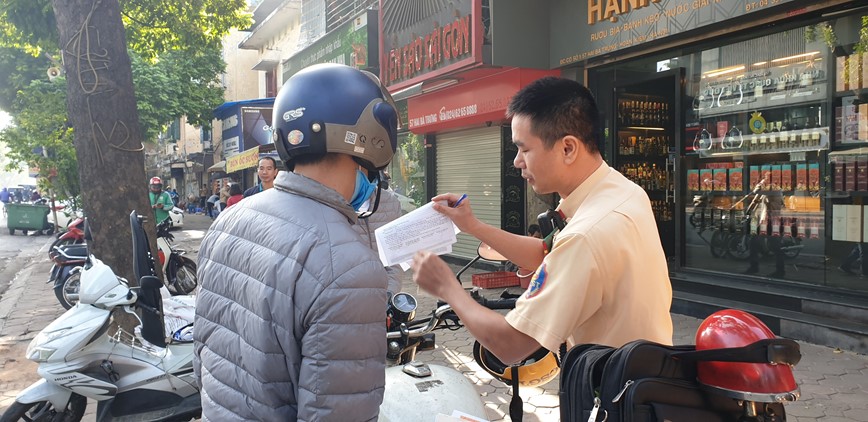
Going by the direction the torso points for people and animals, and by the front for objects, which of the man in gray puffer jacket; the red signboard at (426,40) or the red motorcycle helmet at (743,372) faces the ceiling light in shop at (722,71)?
the man in gray puffer jacket

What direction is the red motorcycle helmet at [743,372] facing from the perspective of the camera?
to the viewer's right

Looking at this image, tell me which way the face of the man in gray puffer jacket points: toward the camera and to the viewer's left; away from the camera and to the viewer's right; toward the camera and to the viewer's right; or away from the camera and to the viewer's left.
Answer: away from the camera and to the viewer's right

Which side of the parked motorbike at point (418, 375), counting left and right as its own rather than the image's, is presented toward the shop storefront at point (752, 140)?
right

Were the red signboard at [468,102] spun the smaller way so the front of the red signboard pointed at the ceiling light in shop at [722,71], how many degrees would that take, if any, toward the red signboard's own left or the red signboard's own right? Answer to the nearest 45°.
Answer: approximately 90° to the red signboard's own left

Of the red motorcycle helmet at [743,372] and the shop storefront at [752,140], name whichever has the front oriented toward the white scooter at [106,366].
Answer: the shop storefront

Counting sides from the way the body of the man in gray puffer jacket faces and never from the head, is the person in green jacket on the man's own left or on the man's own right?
on the man's own left

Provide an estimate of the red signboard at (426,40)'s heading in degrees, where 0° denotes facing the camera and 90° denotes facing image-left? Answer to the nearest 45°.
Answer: approximately 45°

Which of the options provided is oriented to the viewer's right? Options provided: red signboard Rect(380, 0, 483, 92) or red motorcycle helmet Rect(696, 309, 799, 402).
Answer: the red motorcycle helmet

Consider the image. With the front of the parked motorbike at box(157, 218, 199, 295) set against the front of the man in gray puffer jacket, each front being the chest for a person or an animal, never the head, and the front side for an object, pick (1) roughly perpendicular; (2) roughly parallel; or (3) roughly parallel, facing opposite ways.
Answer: roughly perpendicular

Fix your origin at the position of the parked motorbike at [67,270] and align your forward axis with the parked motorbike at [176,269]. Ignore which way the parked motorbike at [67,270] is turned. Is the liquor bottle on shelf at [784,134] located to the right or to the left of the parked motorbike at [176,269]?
right
